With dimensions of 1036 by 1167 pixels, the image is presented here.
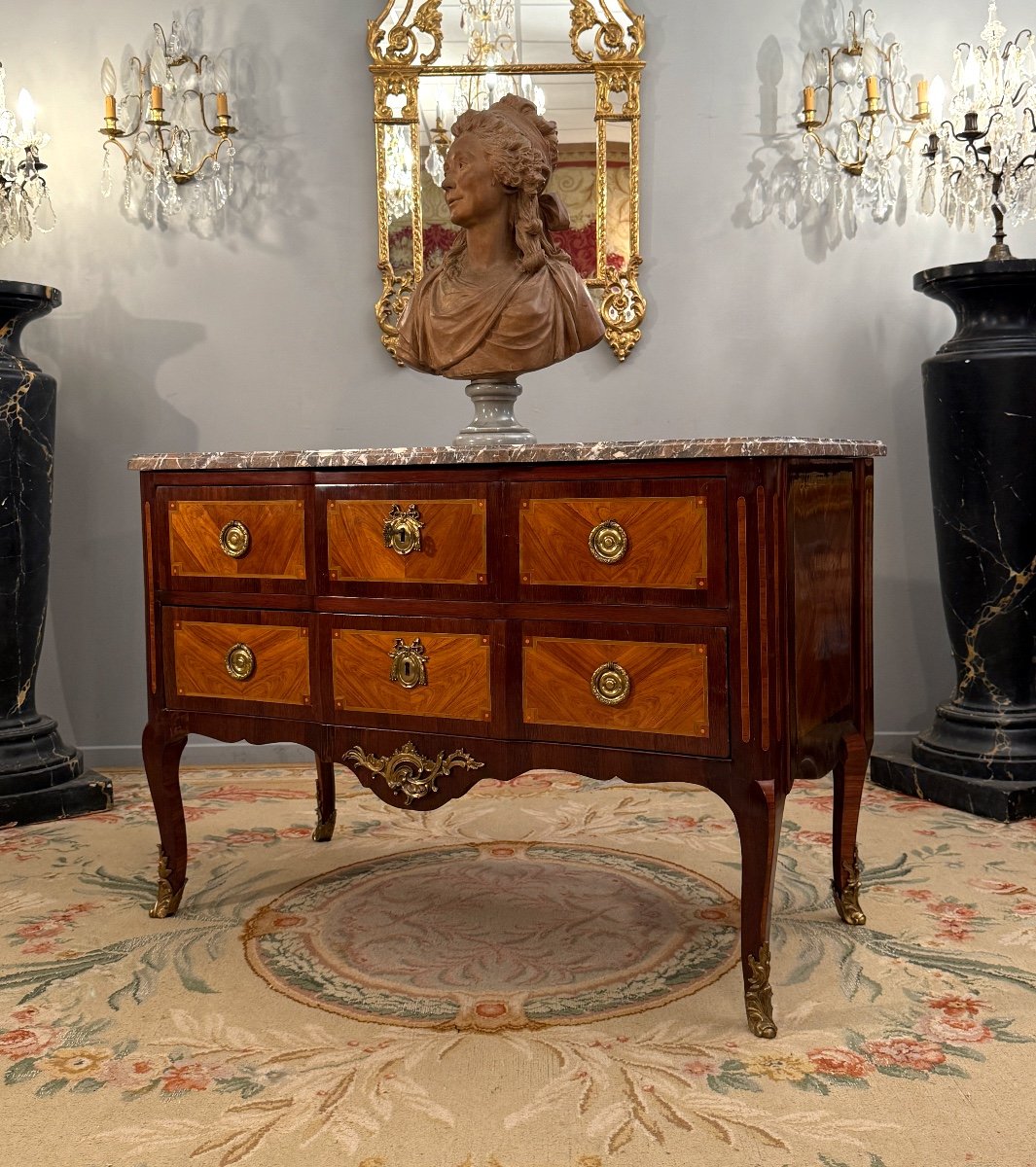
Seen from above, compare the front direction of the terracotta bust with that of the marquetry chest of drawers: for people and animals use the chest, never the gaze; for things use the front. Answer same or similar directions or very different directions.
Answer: same or similar directions

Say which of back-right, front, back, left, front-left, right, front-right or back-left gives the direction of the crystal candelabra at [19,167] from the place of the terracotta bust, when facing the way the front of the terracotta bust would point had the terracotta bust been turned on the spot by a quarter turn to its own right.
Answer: front

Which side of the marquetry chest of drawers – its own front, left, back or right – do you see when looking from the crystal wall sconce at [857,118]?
back

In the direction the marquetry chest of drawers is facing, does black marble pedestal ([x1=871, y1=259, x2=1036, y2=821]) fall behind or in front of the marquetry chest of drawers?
behind

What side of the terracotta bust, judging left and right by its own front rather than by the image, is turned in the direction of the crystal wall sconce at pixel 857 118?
back

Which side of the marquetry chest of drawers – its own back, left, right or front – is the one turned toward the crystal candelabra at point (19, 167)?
right

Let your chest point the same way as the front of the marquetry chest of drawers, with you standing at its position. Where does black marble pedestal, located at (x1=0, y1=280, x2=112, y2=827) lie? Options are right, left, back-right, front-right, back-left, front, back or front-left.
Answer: right

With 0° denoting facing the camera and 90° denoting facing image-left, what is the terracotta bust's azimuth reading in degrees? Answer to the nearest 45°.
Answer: approximately 45°

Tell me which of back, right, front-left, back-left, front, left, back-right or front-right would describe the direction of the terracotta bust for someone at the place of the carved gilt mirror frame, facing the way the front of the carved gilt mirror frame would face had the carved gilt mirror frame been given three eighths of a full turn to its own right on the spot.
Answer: back-left

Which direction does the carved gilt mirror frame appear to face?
toward the camera

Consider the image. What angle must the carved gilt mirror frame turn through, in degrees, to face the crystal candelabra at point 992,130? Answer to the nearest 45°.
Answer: approximately 90° to its left

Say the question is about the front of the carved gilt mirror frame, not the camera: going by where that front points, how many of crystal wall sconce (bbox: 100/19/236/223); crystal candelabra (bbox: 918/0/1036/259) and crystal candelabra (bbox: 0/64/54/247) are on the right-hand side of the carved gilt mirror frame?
2

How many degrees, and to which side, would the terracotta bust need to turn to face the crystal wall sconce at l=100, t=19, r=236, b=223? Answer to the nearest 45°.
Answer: approximately 90° to its right

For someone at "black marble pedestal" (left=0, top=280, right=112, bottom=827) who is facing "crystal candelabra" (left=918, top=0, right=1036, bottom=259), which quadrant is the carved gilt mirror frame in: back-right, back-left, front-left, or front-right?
front-left
